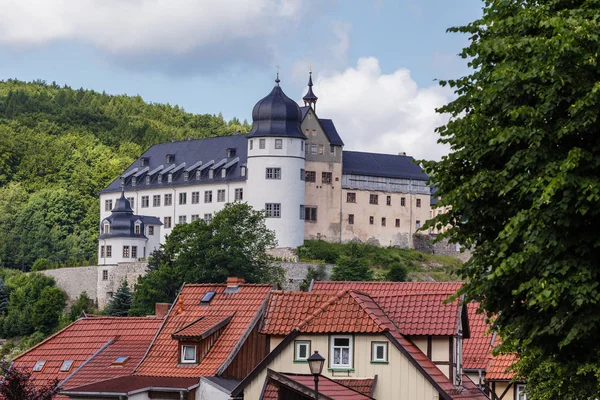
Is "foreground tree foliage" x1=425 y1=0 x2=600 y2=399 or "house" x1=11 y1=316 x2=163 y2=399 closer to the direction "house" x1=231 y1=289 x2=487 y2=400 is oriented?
the foreground tree foliage

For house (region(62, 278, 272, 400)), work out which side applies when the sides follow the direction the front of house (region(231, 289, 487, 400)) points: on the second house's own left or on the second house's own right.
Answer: on the second house's own right

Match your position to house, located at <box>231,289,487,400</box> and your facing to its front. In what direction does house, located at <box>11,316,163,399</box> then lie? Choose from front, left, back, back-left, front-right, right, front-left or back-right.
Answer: back-right

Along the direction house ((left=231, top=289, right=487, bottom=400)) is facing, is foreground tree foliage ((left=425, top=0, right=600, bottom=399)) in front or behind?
in front

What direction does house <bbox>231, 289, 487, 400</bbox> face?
toward the camera

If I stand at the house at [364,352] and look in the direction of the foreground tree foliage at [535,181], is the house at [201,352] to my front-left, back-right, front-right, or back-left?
back-right

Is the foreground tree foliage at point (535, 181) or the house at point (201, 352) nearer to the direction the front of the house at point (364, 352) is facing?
the foreground tree foliage
